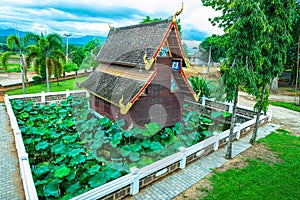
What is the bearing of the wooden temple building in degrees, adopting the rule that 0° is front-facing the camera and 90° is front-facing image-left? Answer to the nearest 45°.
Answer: approximately 315°

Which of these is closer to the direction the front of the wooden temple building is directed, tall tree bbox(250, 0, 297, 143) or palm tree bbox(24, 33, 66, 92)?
the tall tree

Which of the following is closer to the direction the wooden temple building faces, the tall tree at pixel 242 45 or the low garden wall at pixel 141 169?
the tall tree

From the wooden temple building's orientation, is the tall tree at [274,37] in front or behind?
in front

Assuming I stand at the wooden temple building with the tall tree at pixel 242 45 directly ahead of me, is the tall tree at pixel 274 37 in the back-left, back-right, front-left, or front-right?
front-left

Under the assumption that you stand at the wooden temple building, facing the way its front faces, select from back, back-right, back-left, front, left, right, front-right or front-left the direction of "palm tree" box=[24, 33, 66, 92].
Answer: back

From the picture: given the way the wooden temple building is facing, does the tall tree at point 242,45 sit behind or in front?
in front

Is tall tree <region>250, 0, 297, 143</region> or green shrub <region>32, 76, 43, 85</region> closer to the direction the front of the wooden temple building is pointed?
the tall tree
